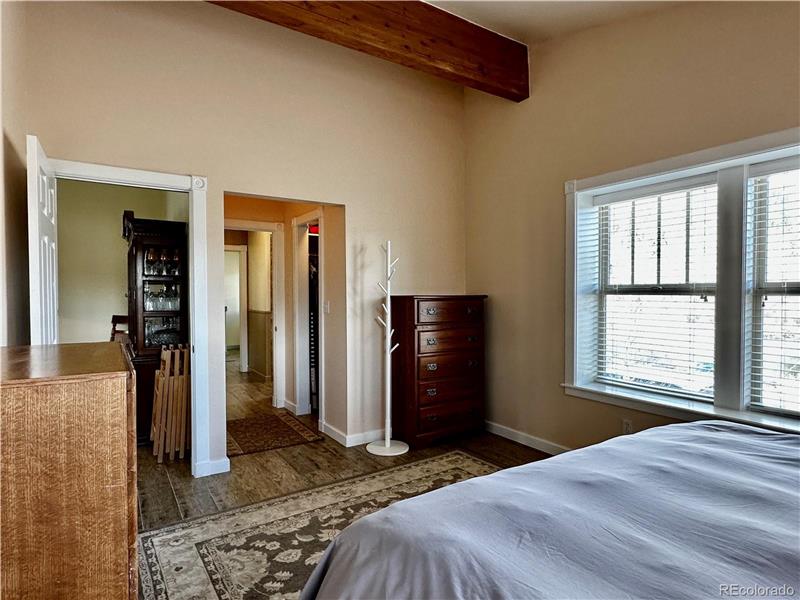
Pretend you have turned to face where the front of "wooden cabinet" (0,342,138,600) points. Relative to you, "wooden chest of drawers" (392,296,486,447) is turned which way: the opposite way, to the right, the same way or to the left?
to the right

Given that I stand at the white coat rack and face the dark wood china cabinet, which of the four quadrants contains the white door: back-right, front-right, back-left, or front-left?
front-left

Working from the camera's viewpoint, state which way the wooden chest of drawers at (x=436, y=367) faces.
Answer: facing the viewer and to the right of the viewer

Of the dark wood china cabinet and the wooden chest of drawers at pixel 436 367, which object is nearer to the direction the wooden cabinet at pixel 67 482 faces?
the wooden chest of drawers

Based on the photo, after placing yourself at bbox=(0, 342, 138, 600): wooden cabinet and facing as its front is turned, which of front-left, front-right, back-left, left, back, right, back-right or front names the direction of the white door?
left

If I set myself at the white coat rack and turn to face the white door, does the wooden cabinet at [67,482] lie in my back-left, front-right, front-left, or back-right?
front-left

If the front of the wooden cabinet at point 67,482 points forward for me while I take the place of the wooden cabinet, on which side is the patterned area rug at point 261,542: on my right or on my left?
on my left

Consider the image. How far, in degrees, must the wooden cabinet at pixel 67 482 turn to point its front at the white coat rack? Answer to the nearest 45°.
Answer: approximately 45° to its left

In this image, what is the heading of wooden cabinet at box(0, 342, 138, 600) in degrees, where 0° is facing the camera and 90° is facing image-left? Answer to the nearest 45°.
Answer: approximately 270°

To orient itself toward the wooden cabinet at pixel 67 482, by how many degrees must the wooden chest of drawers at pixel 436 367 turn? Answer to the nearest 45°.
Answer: approximately 45° to its right

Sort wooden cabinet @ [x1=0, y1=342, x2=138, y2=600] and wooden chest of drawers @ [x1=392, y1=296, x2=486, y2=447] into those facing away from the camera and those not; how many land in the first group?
0
